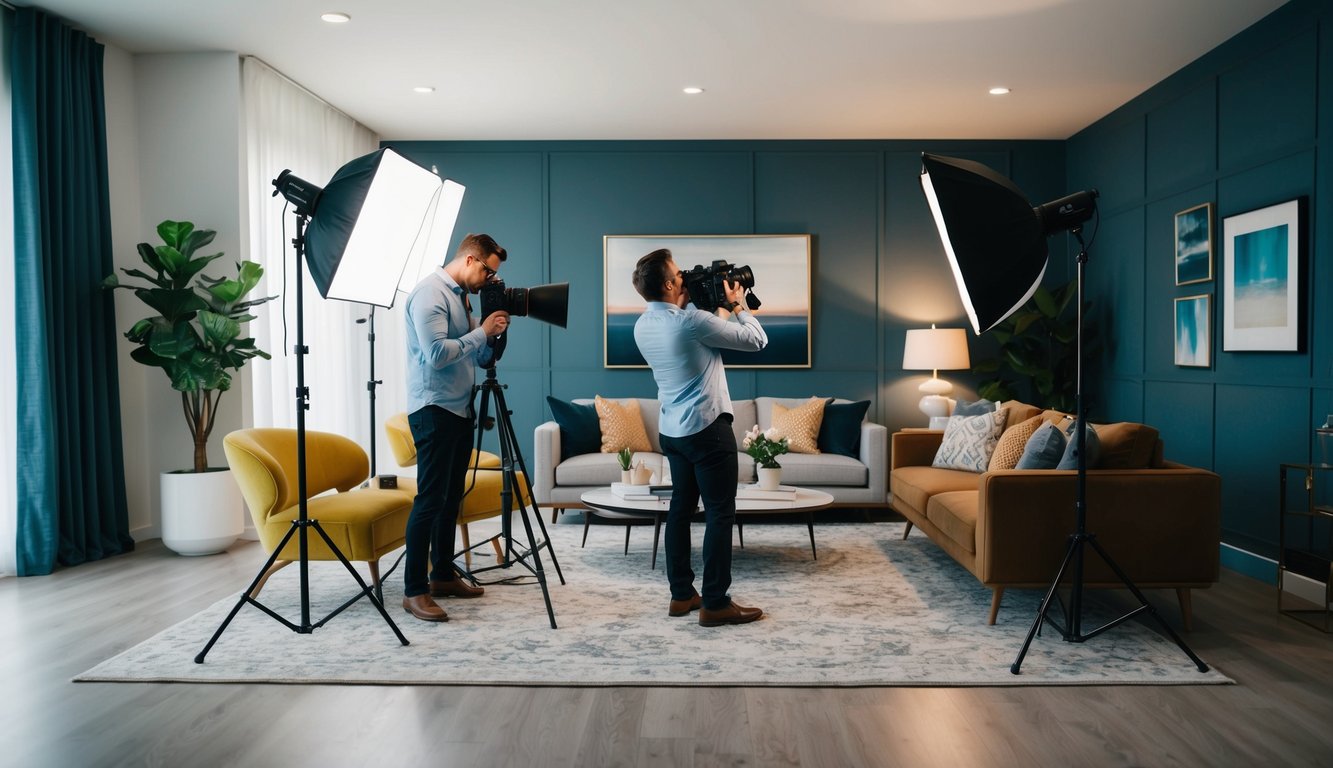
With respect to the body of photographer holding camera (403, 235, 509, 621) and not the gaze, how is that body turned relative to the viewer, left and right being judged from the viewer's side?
facing to the right of the viewer

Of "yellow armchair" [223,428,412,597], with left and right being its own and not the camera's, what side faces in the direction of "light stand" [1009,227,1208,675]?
front

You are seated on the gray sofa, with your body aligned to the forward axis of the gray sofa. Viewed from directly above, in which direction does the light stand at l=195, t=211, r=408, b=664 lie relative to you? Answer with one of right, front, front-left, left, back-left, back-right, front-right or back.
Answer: front-right

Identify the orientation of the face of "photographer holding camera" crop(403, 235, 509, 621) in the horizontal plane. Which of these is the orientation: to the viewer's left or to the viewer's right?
to the viewer's right

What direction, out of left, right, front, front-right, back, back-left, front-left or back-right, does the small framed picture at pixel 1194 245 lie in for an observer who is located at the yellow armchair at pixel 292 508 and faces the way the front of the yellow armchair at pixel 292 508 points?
front-left

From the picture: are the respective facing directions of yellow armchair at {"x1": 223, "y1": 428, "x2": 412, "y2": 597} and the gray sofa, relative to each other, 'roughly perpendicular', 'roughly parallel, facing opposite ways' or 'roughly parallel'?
roughly perpendicular

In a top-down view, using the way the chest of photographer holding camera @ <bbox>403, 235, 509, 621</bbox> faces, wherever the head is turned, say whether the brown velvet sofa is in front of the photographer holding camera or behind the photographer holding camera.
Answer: in front

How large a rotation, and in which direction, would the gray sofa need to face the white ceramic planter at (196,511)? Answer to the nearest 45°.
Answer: approximately 90° to its right

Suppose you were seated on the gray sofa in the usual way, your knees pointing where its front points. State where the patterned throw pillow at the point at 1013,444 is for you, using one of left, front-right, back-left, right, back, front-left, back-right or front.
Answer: front-left

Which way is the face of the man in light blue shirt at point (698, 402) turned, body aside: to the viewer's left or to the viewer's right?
to the viewer's right

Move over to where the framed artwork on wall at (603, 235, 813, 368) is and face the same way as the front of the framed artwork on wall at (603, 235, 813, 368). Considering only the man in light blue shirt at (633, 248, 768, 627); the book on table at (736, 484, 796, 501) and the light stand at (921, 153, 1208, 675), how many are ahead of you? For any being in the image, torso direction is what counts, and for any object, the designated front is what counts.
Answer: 3

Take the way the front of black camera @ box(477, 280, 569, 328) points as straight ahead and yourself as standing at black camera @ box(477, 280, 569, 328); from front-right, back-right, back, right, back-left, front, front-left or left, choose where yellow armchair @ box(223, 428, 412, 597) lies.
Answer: back

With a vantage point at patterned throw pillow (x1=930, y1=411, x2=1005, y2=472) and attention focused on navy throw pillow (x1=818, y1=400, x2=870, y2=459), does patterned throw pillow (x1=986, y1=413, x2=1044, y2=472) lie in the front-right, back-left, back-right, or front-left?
back-left

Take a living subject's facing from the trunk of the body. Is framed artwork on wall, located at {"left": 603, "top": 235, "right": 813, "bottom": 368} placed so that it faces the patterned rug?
yes

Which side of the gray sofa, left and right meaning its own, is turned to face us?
front

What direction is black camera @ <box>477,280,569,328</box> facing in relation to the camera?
to the viewer's right
